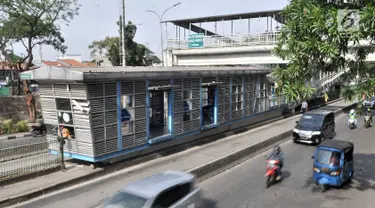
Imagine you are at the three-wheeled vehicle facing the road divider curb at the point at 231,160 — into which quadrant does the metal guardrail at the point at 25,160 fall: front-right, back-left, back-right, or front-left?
front-left

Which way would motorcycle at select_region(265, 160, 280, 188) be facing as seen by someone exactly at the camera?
facing the viewer and to the left of the viewer

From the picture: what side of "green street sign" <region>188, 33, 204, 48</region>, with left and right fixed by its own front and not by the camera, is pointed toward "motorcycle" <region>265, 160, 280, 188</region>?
front

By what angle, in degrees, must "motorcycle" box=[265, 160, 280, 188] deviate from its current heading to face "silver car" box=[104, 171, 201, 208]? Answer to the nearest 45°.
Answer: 0° — it already faces it

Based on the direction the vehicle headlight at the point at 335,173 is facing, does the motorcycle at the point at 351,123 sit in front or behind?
behind

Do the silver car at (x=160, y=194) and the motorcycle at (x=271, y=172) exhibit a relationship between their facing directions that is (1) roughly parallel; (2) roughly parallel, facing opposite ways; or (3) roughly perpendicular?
roughly parallel

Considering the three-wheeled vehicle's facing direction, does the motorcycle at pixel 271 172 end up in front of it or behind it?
in front

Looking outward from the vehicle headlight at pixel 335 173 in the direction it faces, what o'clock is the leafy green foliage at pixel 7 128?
The leafy green foliage is roughly at 2 o'clock from the vehicle headlight.

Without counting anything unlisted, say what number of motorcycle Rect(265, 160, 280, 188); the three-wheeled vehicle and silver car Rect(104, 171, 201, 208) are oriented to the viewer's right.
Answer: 0

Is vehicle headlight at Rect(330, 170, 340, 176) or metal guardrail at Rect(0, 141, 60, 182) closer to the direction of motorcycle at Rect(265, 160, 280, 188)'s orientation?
the metal guardrail

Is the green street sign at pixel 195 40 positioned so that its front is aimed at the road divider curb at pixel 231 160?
yes

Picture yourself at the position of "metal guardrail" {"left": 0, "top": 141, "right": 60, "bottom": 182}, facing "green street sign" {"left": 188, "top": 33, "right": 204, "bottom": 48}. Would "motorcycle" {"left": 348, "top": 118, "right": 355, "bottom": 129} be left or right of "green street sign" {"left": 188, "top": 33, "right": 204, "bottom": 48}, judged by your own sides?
right

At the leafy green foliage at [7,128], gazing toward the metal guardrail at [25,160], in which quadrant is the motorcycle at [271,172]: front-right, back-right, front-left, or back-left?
front-left

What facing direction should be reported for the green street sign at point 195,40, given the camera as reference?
facing the viewer

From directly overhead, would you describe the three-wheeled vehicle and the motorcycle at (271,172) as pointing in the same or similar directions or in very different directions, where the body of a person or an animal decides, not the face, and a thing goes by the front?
same or similar directions
